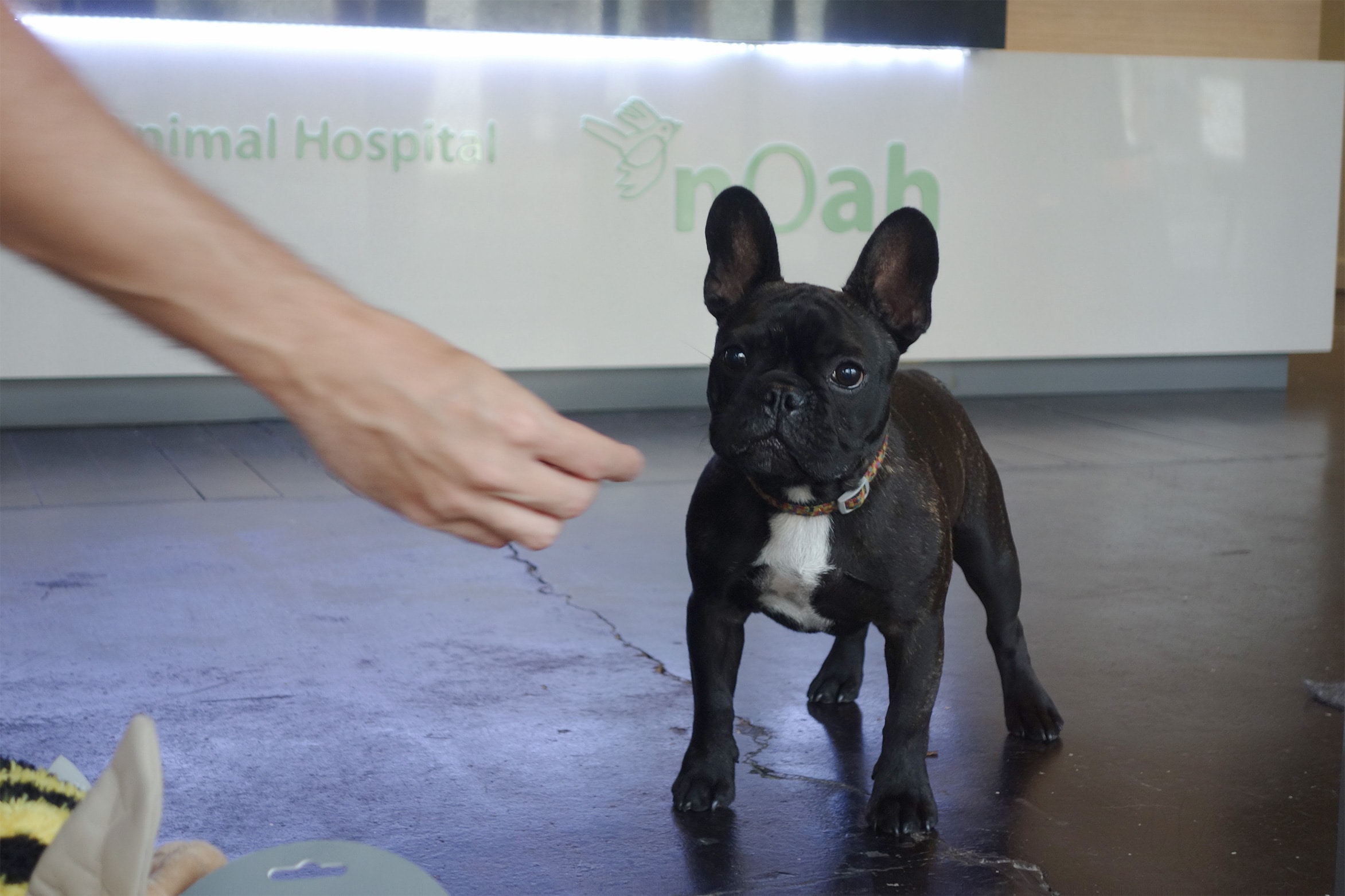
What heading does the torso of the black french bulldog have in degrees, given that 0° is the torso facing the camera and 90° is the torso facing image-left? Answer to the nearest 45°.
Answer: approximately 45°

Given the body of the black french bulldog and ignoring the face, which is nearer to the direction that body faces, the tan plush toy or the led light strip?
the tan plush toy

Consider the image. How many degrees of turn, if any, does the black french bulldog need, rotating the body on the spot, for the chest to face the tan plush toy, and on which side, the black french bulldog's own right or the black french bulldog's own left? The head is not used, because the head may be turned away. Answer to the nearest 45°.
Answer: approximately 45° to the black french bulldog's own left

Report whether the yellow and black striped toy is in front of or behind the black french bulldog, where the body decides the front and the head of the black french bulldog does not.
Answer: in front
